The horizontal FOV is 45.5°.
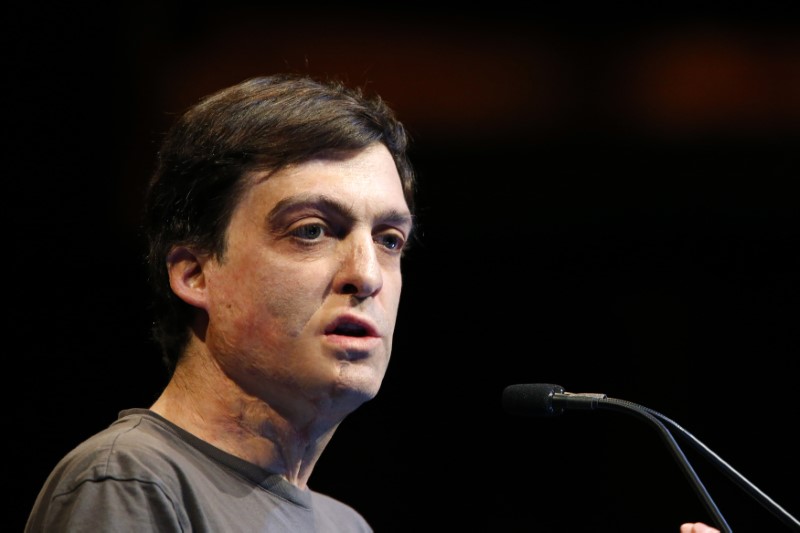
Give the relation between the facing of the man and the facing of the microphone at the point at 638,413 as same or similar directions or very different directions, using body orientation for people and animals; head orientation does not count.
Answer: very different directions

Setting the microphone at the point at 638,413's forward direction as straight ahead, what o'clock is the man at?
The man is roughly at 12 o'clock from the microphone.

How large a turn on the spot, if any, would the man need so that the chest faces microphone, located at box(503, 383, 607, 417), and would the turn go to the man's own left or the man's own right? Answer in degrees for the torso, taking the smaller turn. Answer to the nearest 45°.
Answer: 0° — they already face it

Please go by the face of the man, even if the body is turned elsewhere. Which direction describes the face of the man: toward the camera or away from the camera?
toward the camera

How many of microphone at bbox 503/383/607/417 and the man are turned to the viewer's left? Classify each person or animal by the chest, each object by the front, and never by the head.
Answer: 1

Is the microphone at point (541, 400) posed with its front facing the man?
yes

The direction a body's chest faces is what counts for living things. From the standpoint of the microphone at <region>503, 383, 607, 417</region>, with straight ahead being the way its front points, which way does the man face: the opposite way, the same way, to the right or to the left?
the opposite way

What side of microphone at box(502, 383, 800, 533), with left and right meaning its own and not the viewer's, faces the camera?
left

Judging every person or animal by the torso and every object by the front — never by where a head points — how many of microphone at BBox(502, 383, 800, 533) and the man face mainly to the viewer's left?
1

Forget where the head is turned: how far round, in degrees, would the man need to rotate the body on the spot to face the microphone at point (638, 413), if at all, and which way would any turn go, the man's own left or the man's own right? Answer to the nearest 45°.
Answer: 0° — they already face it

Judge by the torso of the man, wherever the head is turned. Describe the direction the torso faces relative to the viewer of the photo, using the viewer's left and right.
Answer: facing the viewer and to the right of the viewer
